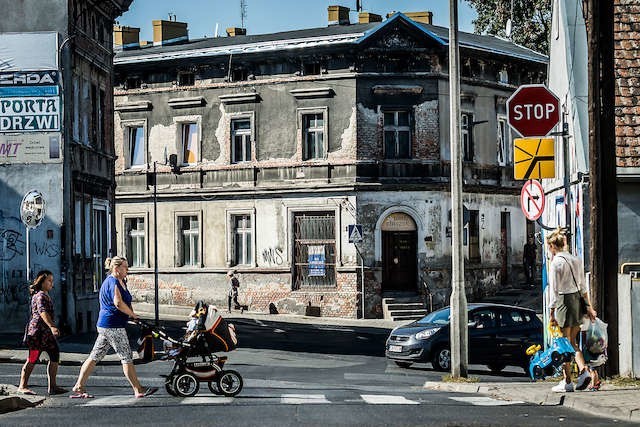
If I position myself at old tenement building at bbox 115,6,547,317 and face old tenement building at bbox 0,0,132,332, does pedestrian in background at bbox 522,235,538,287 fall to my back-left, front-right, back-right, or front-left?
back-left

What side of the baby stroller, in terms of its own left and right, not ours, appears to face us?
right

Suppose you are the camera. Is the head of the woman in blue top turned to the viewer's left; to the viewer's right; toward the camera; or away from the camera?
to the viewer's right

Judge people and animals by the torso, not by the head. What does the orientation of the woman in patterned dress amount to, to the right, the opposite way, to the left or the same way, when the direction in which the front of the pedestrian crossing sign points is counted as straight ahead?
to the left

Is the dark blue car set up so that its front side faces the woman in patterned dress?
yes

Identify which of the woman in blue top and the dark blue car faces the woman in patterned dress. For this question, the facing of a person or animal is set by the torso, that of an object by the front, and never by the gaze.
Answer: the dark blue car

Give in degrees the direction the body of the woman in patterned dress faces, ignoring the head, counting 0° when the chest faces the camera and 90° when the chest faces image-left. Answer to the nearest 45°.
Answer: approximately 270°

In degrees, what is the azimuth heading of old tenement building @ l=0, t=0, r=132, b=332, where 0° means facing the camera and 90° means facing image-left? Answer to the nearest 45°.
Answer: approximately 270°

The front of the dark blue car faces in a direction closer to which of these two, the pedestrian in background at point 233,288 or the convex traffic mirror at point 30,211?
the convex traffic mirror

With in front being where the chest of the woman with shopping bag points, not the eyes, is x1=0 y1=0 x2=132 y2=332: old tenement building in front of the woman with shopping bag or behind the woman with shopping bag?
in front

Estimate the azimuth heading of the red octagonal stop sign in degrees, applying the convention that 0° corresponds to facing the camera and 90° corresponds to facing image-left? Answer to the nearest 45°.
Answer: approximately 0°

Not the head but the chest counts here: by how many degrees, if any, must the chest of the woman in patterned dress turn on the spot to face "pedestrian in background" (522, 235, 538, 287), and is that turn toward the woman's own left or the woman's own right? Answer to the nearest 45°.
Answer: approximately 45° to the woman's own left
